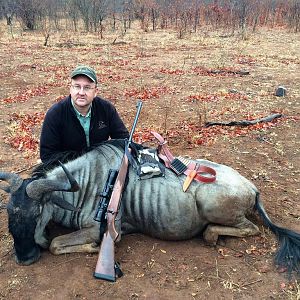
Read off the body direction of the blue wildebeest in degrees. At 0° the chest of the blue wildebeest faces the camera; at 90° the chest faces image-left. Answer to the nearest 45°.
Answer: approximately 90°

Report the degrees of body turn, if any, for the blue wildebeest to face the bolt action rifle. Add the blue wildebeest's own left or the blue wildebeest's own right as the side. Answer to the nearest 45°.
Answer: approximately 45° to the blue wildebeest's own left
